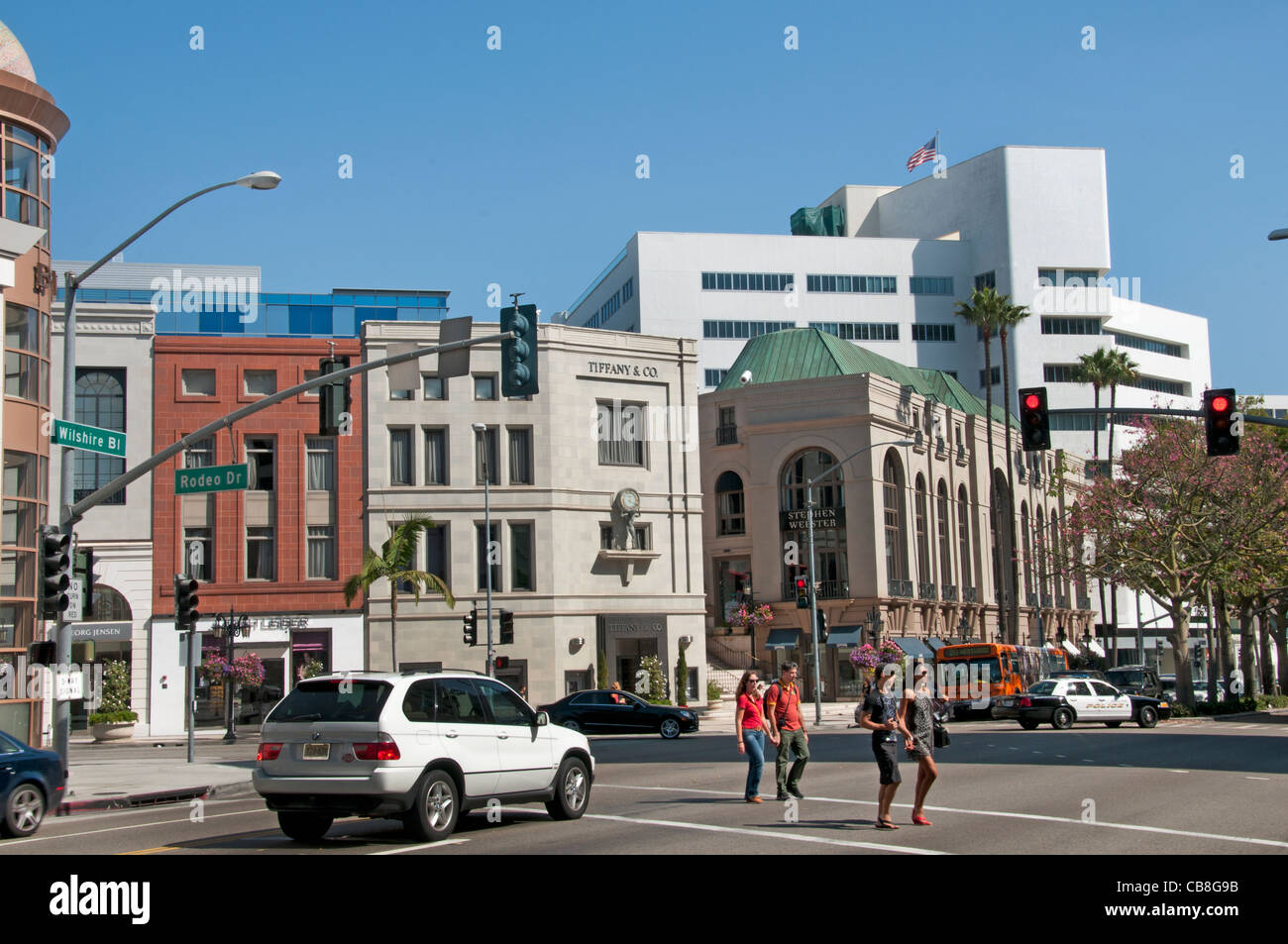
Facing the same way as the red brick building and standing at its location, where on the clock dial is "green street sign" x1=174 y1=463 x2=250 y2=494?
The green street sign is roughly at 12 o'clock from the red brick building.

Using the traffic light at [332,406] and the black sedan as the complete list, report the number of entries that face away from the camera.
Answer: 1

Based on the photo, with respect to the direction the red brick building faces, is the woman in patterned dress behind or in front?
in front

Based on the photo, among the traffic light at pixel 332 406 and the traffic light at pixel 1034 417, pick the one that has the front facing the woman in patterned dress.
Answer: the traffic light at pixel 1034 417

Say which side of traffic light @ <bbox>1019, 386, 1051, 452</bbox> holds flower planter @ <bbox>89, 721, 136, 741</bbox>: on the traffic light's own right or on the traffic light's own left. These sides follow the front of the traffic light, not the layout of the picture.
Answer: on the traffic light's own right

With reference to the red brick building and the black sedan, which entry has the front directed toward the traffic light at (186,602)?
the red brick building

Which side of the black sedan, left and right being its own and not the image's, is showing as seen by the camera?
right

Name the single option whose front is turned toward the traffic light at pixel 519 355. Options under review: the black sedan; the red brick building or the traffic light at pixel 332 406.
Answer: the red brick building
